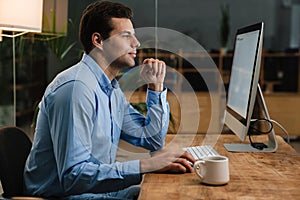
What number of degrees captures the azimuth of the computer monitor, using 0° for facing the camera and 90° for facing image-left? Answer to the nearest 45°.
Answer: approximately 90°

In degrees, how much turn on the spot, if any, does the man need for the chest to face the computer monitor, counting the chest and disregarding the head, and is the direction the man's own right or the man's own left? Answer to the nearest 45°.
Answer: approximately 45° to the man's own left

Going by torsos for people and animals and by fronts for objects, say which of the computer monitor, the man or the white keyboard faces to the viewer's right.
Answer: the man

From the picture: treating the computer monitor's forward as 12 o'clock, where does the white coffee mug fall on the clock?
The white coffee mug is roughly at 9 o'clock from the computer monitor.

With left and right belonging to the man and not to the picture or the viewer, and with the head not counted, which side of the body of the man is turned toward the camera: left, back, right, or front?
right

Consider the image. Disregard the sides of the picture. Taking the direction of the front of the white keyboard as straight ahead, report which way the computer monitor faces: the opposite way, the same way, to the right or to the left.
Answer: the same way

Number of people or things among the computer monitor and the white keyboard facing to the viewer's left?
2

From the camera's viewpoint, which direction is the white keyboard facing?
to the viewer's left

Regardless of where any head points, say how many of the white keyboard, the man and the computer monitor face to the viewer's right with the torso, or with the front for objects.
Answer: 1

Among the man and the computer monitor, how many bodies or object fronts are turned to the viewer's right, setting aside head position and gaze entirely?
1

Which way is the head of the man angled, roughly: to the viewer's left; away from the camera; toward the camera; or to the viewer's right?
to the viewer's right

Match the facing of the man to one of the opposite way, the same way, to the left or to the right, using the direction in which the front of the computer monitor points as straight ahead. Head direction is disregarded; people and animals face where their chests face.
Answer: the opposite way

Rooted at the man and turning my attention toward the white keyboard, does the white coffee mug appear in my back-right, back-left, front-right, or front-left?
front-right

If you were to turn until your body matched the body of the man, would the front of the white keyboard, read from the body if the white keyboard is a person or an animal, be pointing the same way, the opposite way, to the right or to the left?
the opposite way
